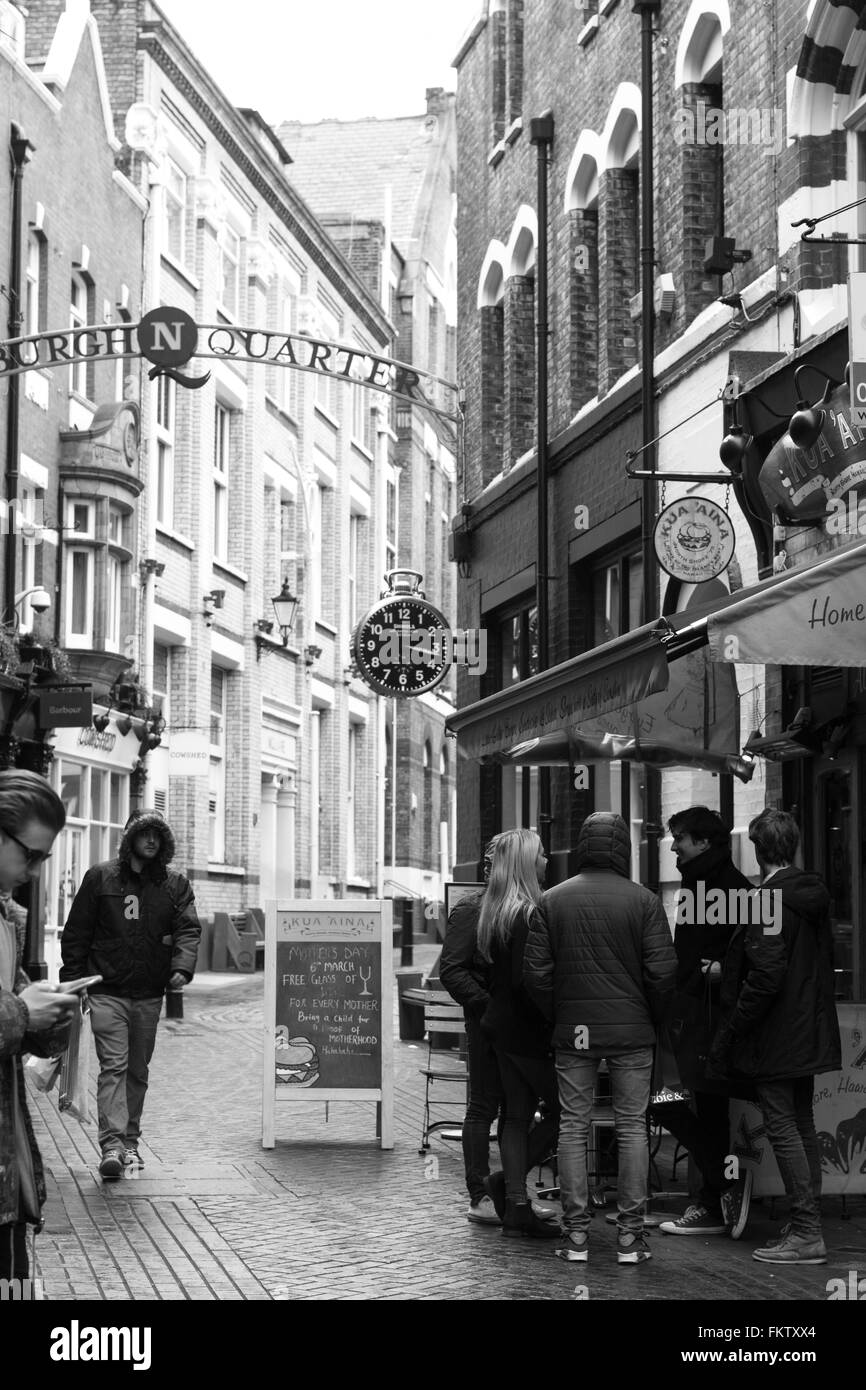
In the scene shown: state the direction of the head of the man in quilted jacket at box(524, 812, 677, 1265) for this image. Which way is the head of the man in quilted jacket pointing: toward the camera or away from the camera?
away from the camera

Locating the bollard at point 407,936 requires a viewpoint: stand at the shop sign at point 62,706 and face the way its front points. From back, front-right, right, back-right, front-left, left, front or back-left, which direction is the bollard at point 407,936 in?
back-left

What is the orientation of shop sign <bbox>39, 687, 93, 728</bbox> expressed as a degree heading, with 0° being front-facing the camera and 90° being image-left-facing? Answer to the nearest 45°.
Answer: approximately 0°

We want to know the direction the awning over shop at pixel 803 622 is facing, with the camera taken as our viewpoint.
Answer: facing to the left of the viewer

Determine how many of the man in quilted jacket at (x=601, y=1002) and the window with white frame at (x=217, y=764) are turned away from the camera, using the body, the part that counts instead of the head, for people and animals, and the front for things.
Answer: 1

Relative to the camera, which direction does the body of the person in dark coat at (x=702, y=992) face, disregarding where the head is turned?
to the viewer's left

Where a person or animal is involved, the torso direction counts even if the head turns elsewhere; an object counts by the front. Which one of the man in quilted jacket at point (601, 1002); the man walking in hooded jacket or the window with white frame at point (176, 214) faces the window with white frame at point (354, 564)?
the man in quilted jacket

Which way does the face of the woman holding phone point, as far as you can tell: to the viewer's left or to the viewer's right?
to the viewer's right

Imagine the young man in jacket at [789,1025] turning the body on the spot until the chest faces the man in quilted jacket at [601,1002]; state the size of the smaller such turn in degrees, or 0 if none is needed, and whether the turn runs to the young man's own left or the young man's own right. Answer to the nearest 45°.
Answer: approximately 45° to the young man's own left

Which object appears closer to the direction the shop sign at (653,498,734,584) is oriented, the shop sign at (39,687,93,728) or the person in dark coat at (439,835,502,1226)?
the person in dark coat

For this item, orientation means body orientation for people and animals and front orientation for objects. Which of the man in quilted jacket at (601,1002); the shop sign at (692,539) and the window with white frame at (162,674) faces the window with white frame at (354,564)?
the man in quilted jacket
